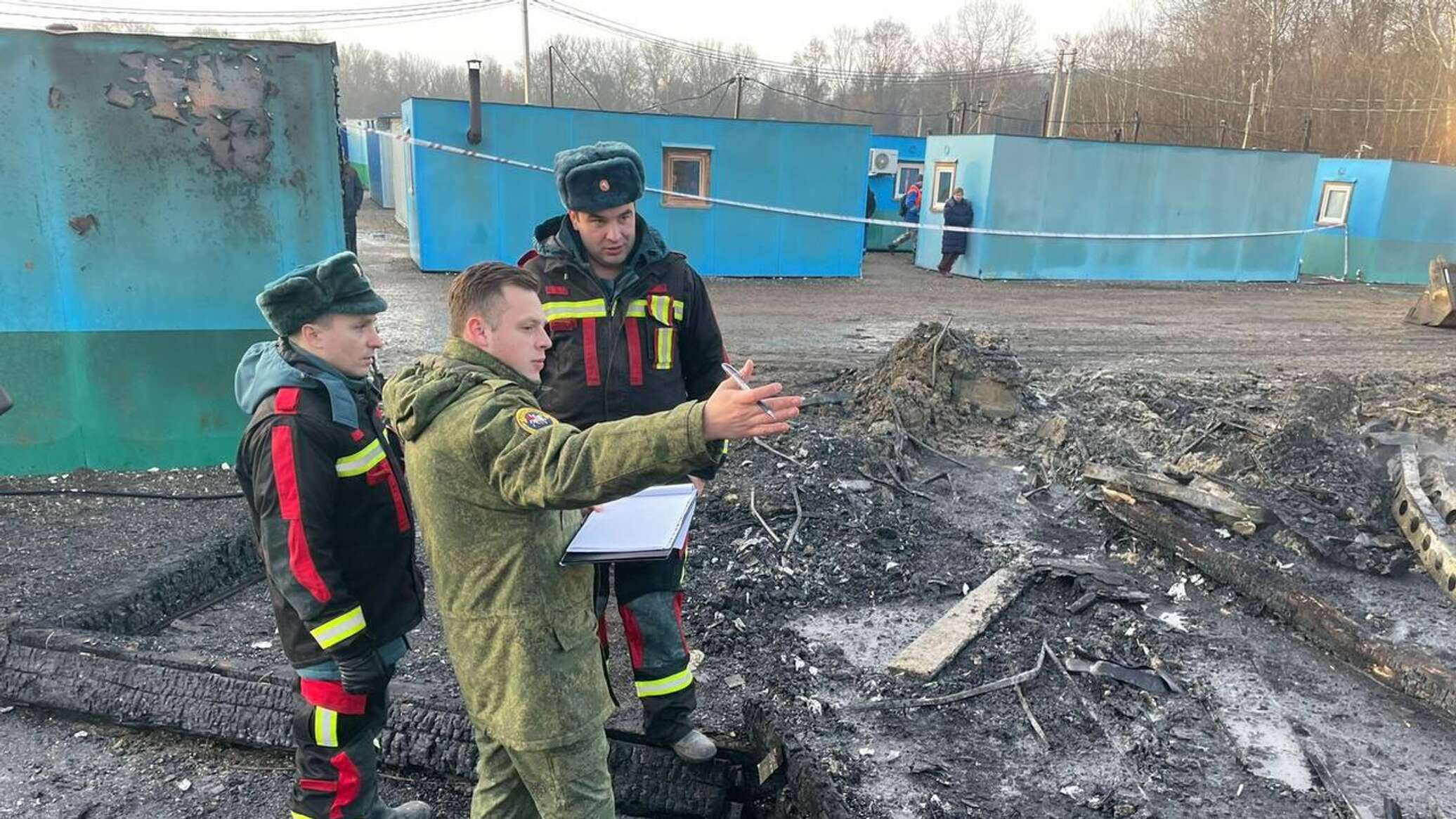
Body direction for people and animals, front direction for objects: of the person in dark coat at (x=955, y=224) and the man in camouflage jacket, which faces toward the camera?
the person in dark coat

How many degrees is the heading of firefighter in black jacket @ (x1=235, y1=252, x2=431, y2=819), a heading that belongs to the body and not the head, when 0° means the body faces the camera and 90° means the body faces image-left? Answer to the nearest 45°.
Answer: approximately 270°

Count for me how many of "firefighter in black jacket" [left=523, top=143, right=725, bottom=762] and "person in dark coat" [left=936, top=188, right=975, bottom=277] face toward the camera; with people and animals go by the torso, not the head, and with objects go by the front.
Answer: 2

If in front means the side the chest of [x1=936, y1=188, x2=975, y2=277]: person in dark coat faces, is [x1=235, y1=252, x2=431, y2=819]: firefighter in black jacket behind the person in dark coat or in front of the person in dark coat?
in front

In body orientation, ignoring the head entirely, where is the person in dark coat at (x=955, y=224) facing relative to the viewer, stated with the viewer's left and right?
facing the viewer

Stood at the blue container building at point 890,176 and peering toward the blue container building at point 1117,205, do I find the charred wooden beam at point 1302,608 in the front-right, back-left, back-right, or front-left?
front-right

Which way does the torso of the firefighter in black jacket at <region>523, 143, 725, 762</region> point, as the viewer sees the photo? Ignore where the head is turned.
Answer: toward the camera

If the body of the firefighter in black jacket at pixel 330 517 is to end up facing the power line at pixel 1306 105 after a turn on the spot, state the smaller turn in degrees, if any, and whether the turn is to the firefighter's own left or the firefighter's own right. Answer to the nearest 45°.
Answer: approximately 45° to the firefighter's own left

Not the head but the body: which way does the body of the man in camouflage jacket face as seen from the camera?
to the viewer's right

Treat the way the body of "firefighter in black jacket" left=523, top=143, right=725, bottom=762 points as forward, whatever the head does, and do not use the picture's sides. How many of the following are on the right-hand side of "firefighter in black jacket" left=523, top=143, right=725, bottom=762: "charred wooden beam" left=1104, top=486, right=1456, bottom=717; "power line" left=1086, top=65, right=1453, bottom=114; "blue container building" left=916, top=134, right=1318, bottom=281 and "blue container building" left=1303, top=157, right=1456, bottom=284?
0

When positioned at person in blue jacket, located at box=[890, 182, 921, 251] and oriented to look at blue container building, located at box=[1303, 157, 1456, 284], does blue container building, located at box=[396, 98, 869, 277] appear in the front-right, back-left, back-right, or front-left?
back-right

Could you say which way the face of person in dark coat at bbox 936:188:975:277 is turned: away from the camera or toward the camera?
toward the camera

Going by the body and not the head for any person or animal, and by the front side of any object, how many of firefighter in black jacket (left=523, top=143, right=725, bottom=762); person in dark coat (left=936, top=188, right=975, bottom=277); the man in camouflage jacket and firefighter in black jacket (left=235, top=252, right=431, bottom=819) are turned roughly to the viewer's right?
2

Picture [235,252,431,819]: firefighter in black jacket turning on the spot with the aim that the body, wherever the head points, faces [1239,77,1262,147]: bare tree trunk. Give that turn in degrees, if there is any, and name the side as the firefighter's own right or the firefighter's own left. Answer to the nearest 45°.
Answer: approximately 45° to the firefighter's own left

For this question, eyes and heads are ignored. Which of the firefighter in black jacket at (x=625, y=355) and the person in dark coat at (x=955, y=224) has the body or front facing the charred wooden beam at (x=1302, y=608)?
the person in dark coat

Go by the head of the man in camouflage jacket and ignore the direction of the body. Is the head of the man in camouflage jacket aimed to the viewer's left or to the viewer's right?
to the viewer's right

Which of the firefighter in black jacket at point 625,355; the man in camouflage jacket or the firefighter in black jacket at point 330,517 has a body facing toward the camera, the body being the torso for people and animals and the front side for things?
the firefighter in black jacket at point 625,355

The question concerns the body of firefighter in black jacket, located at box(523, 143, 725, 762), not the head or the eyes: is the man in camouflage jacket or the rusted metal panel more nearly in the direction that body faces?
the man in camouflage jacket
